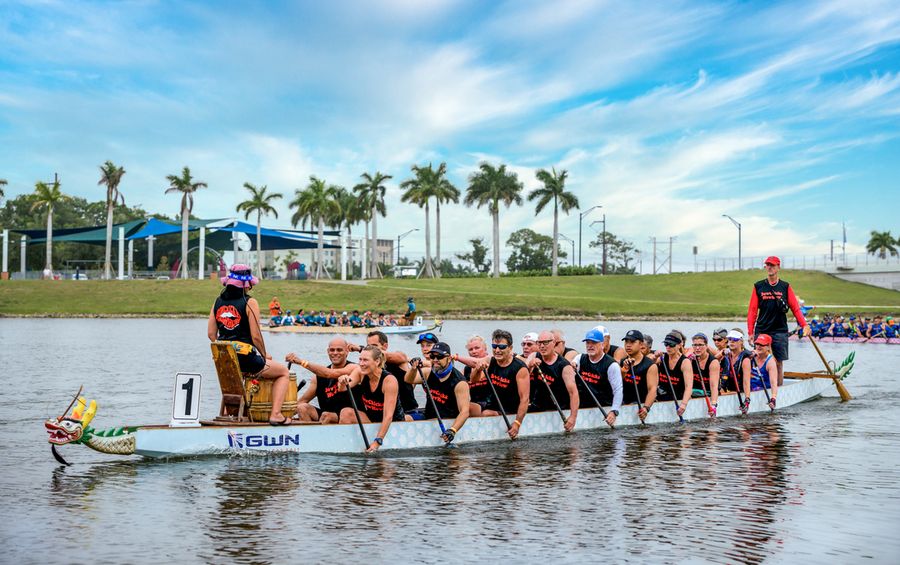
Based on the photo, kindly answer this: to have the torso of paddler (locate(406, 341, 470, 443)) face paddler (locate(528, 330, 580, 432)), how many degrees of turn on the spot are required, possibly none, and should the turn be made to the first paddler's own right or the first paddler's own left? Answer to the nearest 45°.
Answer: approximately 180°

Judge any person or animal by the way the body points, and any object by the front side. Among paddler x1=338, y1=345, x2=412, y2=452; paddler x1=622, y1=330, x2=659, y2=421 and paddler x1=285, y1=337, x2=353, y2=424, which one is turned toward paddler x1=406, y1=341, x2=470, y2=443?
paddler x1=622, y1=330, x2=659, y2=421

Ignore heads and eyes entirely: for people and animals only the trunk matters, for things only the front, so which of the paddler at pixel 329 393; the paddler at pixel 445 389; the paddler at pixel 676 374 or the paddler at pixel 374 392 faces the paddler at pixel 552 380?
the paddler at pixel 676 374

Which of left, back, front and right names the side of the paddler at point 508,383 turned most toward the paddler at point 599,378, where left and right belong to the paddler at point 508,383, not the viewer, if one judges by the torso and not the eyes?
back

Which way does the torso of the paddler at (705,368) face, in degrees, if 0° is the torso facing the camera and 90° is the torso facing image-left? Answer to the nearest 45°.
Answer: approximately 45°

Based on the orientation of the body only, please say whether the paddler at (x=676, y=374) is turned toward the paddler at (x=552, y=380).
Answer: yes

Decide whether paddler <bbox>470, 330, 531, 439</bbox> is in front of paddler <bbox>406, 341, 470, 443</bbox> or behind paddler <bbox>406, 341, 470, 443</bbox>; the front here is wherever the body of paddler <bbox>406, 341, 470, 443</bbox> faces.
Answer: behind

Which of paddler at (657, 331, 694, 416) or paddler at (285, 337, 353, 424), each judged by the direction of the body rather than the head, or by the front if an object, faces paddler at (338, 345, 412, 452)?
paddler at (657, 331, 694, 416)

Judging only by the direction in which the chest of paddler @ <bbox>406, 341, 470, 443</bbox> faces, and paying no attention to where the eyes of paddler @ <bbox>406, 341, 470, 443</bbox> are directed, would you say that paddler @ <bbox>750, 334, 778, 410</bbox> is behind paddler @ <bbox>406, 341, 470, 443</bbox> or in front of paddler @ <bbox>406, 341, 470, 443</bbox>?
behind

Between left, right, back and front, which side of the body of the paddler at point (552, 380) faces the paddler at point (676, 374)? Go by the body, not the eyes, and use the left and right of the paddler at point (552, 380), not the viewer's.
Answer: back
